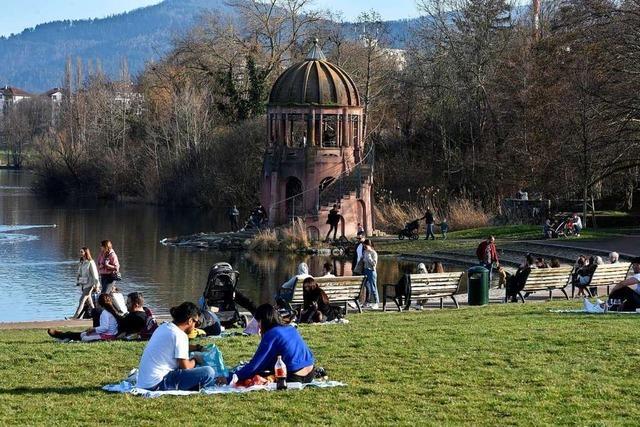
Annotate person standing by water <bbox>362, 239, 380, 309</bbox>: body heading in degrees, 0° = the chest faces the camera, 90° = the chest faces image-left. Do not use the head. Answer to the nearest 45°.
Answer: approximately 90°

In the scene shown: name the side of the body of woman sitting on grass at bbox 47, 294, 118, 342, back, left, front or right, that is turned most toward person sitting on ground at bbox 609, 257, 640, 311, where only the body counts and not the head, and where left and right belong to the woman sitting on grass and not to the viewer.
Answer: back

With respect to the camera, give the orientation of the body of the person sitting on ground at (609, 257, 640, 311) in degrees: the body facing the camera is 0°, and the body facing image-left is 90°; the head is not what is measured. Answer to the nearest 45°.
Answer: approximately 90°

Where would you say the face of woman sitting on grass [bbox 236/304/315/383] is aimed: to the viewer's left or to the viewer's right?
to the viewer's left

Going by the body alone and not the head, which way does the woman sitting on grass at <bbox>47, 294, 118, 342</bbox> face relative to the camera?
to the viewer's left
